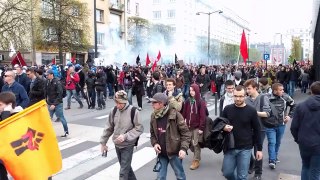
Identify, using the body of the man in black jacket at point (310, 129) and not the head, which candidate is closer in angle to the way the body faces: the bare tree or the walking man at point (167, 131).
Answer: the bare tree

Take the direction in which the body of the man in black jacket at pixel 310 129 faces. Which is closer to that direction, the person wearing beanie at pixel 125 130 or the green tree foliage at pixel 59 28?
the green tree foliage

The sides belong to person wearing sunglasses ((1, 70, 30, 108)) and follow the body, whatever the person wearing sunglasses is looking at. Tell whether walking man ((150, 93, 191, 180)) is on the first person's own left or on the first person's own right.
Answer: on the first person's own left

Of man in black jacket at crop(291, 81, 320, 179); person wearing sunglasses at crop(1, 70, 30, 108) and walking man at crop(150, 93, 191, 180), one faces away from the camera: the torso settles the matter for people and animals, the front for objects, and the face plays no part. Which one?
the man in black jacket

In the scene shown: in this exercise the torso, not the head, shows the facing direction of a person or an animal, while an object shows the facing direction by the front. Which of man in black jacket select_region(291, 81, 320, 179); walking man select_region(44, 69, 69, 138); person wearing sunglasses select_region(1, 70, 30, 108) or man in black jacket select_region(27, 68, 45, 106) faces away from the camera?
man in black jacket select_region(291, 81, 320, 179)

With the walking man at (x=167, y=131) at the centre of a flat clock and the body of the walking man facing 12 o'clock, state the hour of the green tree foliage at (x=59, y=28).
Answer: The green tree foliage is roughly at 4 o'clock from the walking man.

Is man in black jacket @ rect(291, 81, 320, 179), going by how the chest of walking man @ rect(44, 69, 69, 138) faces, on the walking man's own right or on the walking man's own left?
on the walking man's own left

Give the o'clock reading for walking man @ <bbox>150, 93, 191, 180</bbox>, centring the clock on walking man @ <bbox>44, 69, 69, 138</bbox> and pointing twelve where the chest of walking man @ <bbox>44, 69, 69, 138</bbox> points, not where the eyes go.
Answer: walking man @ <bbox>150, 93, 191, 180</bbox> is roughly at 10 o'clock from walking man @ <bbox>44, 69, 69, 138</bbox>.

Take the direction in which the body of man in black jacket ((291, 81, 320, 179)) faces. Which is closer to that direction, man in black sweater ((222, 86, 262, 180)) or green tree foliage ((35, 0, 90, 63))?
the green tree foliage

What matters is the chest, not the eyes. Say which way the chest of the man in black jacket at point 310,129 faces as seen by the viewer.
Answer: away from the camera

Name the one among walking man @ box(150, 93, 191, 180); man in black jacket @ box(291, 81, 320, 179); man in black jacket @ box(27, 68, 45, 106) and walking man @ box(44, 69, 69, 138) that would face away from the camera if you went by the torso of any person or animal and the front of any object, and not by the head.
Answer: man in black jacket @ box(291, 81, 320, 179)

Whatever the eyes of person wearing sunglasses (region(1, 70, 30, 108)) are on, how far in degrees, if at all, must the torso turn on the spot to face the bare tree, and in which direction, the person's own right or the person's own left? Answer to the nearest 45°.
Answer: approximately 135° to the person's own right
